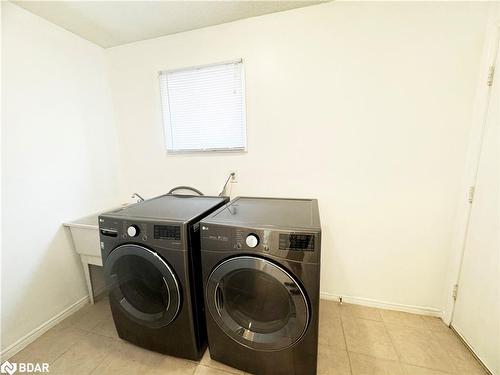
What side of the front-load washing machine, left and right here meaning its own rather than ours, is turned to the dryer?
left

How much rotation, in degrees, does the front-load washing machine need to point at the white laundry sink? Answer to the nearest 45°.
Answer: approximately 90° to its right

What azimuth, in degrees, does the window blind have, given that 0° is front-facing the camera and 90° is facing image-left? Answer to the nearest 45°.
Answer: approximately 45°

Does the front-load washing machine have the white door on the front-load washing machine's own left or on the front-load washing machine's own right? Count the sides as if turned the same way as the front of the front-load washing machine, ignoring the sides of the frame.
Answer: on the front-load washing machine's own left

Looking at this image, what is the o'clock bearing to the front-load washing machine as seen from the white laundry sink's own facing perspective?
The front-load washing machine is roughly at 10 o'clock from the white laundry sink.
